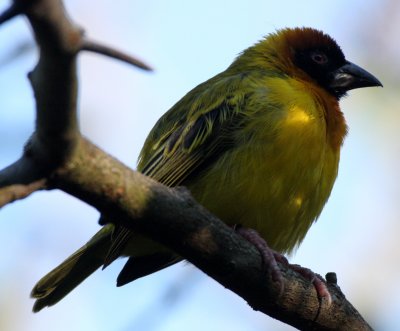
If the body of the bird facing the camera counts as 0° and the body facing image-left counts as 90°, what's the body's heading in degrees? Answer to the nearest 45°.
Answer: approximately 270°
